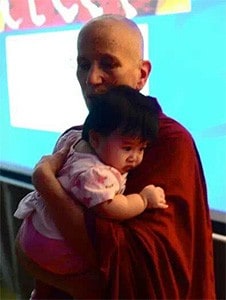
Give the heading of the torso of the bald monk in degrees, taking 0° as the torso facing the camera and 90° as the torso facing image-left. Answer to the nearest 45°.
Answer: approximately 45°
